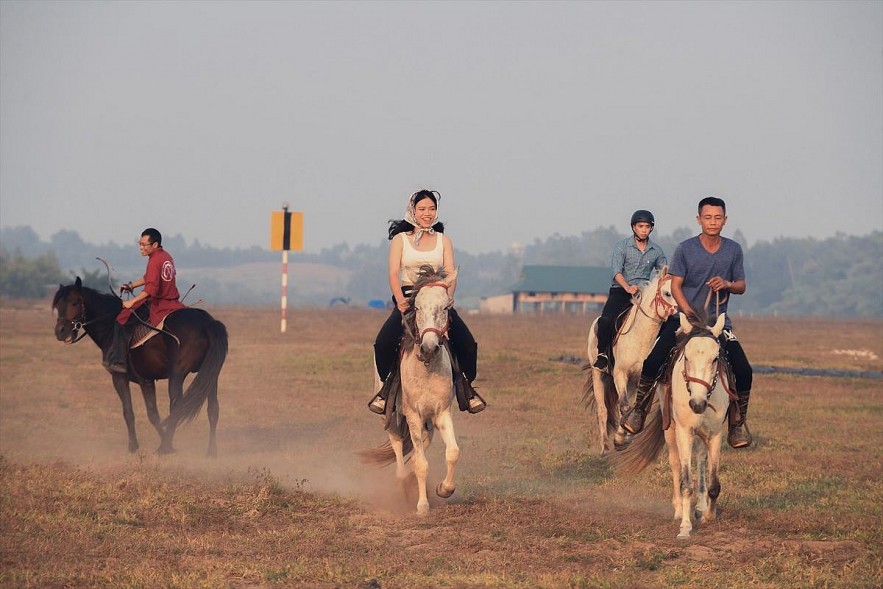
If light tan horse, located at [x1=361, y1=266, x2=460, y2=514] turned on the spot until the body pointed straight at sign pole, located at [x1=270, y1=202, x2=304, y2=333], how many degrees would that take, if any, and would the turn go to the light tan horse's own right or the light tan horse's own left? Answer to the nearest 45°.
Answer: approximately 180°

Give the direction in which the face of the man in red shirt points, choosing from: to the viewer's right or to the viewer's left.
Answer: to the viewer's left

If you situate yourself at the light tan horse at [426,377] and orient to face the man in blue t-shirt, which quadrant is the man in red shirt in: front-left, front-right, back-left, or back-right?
back-left

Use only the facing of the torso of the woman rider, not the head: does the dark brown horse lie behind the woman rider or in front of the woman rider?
behind

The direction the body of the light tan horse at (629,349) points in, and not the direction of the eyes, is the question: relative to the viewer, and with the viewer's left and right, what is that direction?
facing the viewer and to the right of the viewer

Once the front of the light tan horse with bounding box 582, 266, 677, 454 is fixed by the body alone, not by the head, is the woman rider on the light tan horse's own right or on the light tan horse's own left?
on the light tan horse's own right

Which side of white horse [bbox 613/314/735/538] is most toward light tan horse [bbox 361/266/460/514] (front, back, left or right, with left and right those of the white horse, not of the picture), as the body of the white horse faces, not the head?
right

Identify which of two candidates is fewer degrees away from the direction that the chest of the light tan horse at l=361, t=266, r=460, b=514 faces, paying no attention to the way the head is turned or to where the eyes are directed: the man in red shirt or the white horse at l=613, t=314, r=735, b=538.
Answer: the white horse

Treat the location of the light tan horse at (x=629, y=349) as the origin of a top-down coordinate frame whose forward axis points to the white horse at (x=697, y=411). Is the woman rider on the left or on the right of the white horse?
right

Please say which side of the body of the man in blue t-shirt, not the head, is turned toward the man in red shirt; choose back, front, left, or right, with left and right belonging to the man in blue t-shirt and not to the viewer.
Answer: right

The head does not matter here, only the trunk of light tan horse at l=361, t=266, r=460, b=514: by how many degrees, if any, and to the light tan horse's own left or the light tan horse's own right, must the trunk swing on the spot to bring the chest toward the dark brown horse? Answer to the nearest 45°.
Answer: approximately 135° to the light tan horse's own right
